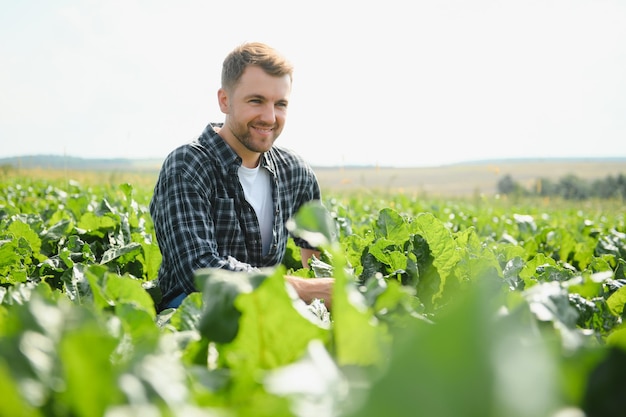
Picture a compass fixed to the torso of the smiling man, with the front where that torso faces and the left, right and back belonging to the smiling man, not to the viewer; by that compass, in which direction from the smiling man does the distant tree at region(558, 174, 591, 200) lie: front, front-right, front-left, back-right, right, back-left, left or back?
left

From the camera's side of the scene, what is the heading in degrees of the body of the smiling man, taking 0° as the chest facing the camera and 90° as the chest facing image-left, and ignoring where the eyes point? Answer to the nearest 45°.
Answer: approximately 315°

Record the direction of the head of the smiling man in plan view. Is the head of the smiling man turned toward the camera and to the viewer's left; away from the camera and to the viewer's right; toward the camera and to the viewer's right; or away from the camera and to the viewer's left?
toward the camera and to the viewer's right
